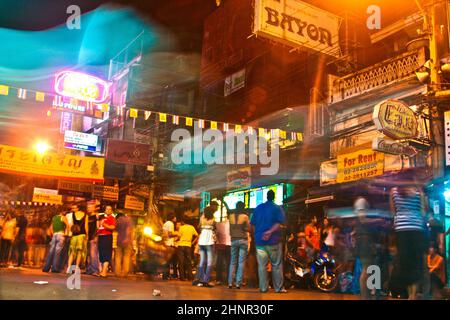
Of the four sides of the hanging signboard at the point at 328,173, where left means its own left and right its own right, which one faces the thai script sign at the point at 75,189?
right

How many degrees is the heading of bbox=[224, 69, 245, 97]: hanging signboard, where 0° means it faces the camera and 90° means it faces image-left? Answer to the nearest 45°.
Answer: approximately 315°

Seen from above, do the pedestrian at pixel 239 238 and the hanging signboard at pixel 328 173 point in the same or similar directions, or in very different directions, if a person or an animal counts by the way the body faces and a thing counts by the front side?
very different directions

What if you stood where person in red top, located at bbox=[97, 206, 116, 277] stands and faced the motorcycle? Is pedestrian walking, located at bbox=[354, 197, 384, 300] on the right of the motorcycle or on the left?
right

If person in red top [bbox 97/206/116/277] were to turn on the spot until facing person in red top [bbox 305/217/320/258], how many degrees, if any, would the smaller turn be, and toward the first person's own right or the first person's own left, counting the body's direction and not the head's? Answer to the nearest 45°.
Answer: approximately 135° to the first person's own left

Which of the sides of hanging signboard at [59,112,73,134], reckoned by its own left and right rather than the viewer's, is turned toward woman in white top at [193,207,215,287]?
front

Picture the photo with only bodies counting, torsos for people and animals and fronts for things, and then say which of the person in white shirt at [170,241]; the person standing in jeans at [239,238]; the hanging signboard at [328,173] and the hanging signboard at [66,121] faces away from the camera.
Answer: the person standing in jeans at [239,238]
